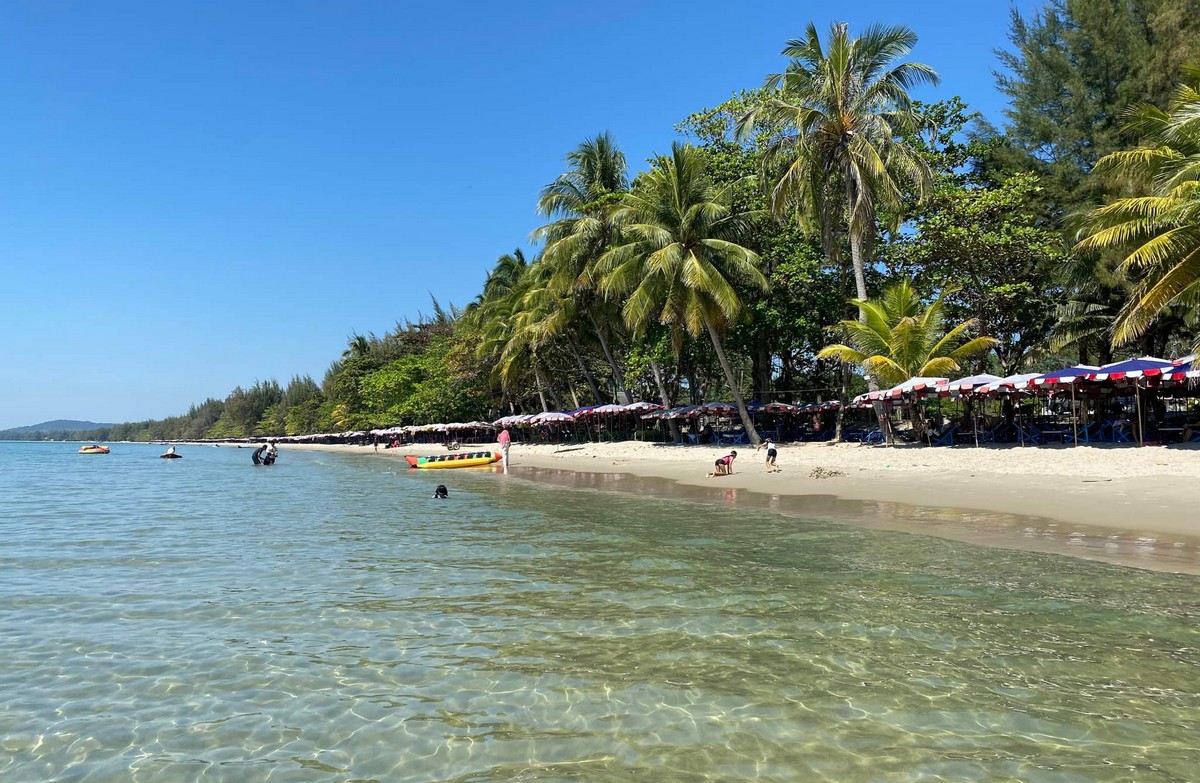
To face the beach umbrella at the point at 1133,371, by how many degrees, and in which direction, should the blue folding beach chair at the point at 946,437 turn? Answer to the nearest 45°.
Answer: approximately 90° to its left

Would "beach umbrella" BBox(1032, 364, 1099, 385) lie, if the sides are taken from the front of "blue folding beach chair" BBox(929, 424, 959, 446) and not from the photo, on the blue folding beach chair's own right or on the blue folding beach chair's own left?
on the blue folding beach chair's own left

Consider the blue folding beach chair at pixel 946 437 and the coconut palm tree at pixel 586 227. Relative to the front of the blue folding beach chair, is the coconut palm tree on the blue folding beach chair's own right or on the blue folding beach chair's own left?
on the blue folding beach chair's own right

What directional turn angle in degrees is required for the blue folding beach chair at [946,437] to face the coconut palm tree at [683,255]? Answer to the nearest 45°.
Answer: approximately 45° to its right

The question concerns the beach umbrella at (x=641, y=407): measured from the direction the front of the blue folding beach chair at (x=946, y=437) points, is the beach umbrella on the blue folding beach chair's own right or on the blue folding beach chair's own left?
on the blue folding beach chair's own right

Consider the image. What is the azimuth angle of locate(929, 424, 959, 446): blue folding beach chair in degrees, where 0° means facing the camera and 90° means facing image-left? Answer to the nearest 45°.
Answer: approximately 45°
